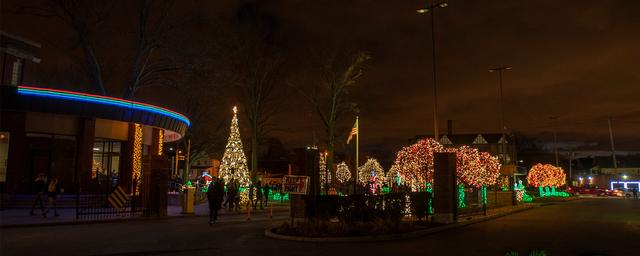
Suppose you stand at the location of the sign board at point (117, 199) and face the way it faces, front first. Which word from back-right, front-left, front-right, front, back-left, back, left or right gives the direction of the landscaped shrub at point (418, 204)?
front-left

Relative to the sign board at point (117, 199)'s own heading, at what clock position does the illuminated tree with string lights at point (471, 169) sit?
The illuminated tree with string lights is roughly at 9 o'clock from the sign board.

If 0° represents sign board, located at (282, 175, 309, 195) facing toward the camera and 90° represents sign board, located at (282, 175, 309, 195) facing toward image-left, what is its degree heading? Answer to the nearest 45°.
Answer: approximately 0°

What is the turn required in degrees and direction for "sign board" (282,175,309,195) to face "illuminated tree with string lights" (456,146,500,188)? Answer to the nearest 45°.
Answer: approximately 135° to its left

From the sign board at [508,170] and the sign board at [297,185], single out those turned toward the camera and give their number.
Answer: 2

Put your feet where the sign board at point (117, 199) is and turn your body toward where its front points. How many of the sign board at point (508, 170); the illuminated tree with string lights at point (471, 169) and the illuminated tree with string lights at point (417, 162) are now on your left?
3

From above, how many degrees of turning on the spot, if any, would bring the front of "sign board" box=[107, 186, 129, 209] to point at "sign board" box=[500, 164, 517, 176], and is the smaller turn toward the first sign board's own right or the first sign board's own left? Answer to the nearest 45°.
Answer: approximately 90° to the first sign board's own left

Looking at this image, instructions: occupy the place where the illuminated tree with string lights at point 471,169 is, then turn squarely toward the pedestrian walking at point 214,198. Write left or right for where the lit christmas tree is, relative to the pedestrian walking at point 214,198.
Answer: right
